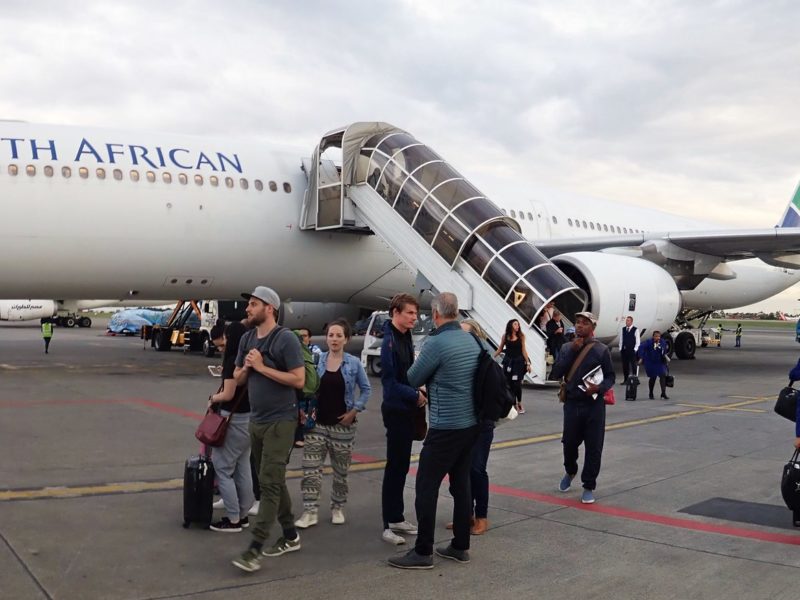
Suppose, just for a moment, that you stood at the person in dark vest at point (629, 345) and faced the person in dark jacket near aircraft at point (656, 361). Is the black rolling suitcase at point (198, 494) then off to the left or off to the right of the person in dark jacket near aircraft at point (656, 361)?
right

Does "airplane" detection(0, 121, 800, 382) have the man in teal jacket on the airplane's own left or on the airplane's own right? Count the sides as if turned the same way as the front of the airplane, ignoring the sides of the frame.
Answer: on the airplane's own left

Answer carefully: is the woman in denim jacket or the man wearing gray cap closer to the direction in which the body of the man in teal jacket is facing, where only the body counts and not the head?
the woman in denim jacket

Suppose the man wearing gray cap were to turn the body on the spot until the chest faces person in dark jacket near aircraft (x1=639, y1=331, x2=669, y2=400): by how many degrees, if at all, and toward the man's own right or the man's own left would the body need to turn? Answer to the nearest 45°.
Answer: approximately 180°

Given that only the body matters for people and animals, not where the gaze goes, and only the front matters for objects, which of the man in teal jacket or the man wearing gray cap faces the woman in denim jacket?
the man in teal jacket

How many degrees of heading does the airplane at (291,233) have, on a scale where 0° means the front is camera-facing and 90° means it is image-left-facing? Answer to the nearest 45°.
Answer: approximately 45°

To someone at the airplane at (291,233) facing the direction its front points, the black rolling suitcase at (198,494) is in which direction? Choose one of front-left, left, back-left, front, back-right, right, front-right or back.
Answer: front-left

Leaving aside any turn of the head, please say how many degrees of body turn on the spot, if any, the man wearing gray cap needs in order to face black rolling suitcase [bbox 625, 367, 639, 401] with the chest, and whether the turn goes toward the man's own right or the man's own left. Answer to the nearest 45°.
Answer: approximately 180°

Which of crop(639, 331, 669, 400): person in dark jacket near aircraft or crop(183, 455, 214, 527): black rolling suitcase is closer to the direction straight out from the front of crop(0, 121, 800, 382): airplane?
the black rolling suitcase

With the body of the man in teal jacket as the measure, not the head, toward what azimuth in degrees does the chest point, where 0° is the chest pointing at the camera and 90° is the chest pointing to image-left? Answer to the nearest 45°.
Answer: approximately 135°
